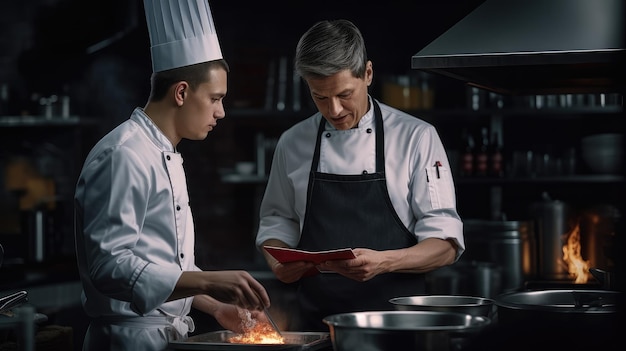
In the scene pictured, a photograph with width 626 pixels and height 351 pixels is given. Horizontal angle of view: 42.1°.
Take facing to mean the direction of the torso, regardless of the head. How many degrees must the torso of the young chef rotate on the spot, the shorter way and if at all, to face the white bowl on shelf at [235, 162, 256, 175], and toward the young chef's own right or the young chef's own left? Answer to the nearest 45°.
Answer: approximately 90° to the young chef's own left

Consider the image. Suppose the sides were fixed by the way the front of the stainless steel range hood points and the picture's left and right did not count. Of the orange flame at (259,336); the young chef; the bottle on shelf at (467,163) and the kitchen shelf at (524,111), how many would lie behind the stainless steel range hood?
2

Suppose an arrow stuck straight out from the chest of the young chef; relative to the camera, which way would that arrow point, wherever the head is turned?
to the viewer's right

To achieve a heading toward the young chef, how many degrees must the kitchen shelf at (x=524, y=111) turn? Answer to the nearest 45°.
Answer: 0° — it already faces them

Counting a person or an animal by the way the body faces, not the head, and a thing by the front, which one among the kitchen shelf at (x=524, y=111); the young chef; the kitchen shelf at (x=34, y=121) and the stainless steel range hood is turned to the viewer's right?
the young chef

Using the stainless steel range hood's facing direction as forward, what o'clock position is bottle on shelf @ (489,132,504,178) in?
The bottle on shelf is roughly at 6 o'clock from the stainless steel range hood.
